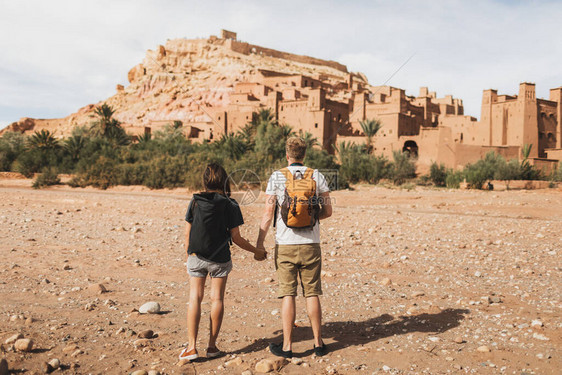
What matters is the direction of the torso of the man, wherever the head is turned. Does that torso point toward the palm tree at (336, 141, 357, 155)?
yes

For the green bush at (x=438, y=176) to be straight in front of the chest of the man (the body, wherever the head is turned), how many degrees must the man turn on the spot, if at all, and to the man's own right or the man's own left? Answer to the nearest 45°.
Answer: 0° — they already face it

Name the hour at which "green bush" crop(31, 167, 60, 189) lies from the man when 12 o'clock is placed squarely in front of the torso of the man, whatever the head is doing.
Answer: The green bush is roughly at 11 o'clock from the man.

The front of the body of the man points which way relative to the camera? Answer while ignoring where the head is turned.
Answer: away from the camera

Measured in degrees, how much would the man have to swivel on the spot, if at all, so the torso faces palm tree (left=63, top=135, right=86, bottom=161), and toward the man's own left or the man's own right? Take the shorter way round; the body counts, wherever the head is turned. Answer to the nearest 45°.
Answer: approximately 45° to the man's own left

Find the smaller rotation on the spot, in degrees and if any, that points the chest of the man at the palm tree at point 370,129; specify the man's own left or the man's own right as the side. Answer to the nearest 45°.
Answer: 0° — they already face it

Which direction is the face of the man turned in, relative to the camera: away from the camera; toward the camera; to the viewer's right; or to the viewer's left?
away from the camera

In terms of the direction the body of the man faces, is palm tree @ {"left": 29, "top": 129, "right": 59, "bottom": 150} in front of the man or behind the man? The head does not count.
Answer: in front

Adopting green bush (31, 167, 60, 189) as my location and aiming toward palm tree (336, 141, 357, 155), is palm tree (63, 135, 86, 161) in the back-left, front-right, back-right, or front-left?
front-left
